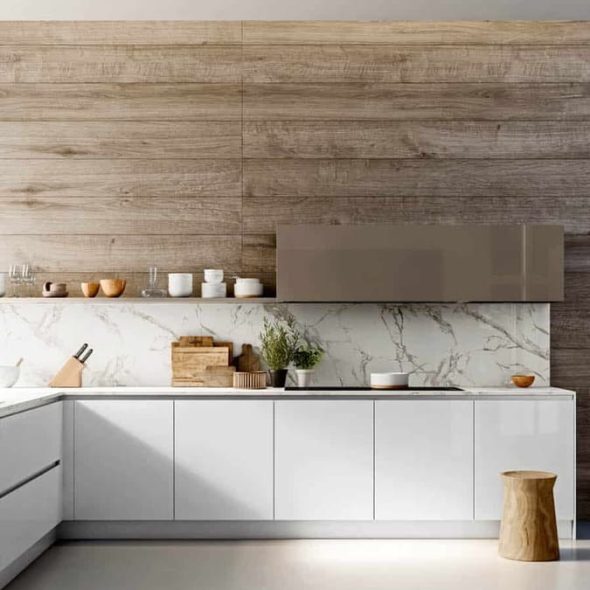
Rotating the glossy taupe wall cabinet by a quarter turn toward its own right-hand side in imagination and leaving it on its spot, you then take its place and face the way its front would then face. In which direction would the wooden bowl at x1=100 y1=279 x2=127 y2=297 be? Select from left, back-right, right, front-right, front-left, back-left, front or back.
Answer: front

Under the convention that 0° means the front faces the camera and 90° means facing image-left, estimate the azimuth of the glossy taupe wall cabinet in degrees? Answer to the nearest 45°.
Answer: approximately 0°

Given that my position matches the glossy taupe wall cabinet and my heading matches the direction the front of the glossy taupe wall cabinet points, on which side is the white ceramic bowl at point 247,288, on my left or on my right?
on my right

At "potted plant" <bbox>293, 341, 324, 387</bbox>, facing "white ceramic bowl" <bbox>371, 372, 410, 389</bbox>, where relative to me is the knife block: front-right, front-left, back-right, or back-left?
back-right

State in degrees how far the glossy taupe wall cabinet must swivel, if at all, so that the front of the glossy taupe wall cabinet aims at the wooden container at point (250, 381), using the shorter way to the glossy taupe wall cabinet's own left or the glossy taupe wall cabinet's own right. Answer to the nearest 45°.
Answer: approximately 90° to the glossy taupe wall cabinet's own right

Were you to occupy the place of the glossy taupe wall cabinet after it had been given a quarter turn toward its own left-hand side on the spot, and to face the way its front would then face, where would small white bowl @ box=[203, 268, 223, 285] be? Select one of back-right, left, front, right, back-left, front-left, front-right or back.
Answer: back

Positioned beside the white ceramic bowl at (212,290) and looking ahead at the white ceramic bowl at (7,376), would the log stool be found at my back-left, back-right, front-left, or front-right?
back-left

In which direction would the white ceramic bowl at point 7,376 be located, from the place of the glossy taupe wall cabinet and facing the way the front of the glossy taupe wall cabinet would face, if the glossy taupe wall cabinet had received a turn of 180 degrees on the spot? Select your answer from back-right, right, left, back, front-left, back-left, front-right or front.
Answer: left

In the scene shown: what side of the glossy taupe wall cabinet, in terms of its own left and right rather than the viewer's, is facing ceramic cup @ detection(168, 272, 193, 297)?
right

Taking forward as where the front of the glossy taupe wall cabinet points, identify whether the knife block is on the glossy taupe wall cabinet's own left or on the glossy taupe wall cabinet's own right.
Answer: on the glossy taupe wall cabinet's own right
